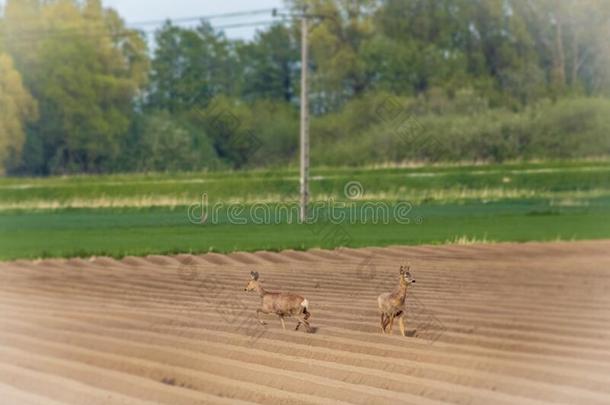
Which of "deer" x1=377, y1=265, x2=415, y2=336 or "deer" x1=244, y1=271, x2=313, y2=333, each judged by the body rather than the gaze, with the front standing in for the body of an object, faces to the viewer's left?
"deer" x1=244, y1=271, x2=313, y2=333

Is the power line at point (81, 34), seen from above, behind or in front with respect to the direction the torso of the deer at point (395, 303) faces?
behind

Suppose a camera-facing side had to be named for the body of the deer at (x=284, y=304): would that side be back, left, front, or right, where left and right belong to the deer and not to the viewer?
left

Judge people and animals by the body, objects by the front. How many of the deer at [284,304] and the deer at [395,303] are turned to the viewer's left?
1

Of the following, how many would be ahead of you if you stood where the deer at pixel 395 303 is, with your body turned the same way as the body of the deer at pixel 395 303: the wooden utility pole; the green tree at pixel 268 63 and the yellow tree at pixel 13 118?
0

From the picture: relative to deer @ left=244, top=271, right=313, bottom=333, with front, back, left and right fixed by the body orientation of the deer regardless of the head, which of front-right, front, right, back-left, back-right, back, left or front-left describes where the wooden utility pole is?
right

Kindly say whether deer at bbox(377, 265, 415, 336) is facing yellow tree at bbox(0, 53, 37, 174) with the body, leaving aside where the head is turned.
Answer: no

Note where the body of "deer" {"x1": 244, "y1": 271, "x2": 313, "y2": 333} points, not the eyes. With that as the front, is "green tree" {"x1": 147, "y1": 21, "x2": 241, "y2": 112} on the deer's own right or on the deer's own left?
on the deer's own right

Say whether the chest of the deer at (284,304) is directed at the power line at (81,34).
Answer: no

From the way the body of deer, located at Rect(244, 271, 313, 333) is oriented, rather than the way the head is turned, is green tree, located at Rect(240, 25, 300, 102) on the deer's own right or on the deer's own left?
on the deer's own right

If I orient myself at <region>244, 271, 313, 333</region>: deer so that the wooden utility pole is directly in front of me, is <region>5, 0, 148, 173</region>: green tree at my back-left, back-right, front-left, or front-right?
front-left

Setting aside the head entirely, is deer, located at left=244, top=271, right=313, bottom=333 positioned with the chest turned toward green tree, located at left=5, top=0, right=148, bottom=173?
no

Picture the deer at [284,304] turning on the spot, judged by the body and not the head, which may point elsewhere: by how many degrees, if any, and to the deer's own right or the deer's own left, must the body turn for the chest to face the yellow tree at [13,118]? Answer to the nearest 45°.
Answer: approximately 45° to the deer's own right

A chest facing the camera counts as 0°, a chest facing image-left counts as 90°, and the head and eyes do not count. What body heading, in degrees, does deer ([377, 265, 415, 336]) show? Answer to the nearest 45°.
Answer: approximately 315°
